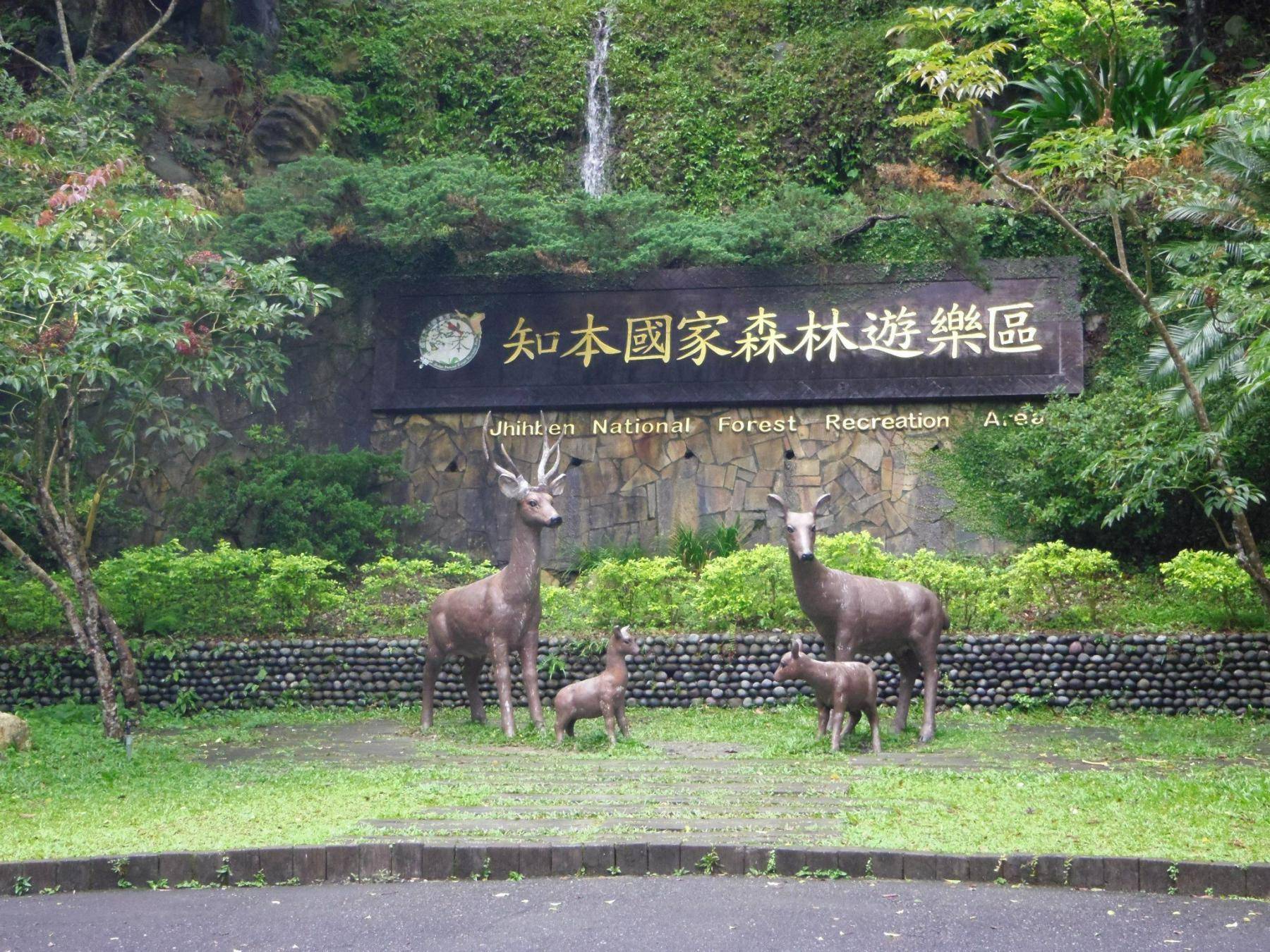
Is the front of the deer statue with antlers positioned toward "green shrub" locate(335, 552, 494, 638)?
no

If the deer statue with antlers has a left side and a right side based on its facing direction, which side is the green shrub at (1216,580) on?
on its left

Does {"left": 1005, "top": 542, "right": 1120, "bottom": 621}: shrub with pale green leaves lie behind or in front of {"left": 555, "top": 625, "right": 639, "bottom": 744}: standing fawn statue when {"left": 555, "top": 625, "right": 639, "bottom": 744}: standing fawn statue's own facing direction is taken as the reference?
in front

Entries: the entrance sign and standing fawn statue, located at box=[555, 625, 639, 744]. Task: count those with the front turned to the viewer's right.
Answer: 1

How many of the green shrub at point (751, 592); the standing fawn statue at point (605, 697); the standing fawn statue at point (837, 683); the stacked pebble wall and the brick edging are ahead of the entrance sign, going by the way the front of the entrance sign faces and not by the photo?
5

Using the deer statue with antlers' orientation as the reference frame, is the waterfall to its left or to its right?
on its left

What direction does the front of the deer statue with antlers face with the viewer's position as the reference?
facing the viewer and to the right of the viewer

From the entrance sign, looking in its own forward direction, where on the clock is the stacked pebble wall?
The stacked pebble wall is roughly at 12 o'clock from the entrance sign.

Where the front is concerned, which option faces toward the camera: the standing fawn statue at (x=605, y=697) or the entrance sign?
the entrance sign

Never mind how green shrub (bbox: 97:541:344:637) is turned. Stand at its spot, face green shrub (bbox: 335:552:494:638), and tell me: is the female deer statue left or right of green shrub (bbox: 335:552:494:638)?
right

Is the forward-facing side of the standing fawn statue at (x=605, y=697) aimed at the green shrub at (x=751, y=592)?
no

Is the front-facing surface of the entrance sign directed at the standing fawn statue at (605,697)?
yes

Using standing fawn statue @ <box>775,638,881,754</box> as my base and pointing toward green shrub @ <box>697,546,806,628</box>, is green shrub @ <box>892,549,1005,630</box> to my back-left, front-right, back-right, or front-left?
front-right

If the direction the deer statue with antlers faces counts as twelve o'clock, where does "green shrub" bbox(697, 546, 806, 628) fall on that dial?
The green shrub is roughly at 9 o'clock from the deer statue with antlers.

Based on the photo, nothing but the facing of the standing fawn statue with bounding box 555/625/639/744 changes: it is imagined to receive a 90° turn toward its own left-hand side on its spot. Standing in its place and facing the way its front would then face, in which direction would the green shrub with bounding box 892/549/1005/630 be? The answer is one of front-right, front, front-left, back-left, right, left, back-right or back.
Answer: front-right

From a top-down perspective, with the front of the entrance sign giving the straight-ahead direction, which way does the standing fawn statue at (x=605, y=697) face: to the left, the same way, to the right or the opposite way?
to the left

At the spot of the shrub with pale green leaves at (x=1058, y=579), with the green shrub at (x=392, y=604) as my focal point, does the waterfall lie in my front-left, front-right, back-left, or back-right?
front-right

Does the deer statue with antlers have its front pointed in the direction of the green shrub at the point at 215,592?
no

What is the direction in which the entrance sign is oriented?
toward the camera

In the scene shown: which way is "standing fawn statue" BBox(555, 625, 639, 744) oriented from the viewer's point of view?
to the viewer's right
